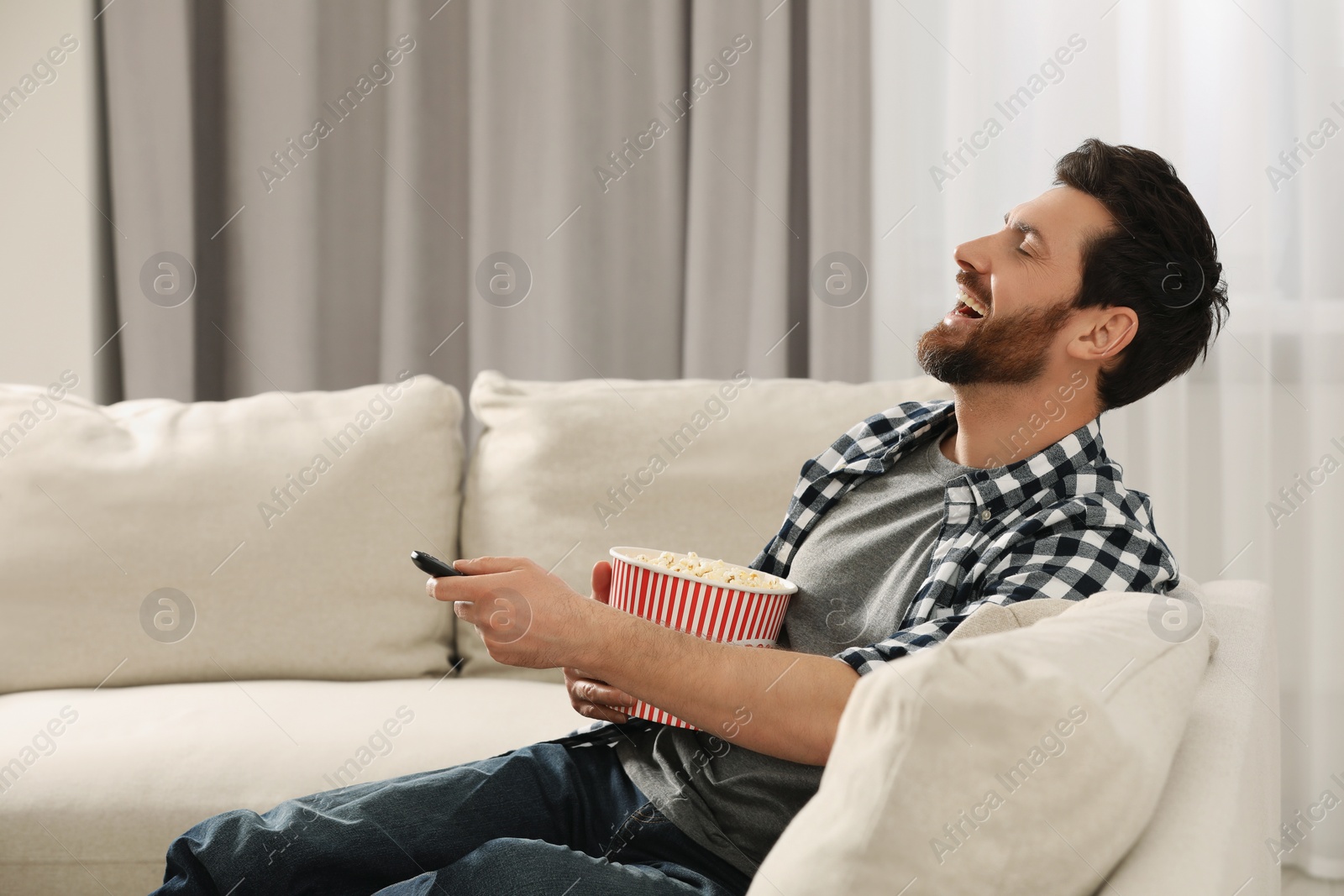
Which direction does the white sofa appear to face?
toward the camera

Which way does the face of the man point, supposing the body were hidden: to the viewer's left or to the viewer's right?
to the viewer's left

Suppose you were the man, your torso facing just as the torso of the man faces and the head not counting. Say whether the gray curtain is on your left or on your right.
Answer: on your right

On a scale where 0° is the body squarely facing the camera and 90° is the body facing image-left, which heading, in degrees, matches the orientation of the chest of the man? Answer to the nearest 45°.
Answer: approximately 45°

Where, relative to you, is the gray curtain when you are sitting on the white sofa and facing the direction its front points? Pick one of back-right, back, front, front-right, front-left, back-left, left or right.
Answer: back
